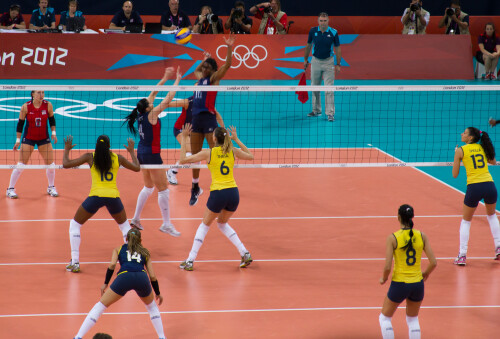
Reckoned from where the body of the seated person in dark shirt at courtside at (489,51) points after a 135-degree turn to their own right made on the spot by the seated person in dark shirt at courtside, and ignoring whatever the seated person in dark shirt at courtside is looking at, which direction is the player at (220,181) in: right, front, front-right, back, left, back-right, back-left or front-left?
back-left

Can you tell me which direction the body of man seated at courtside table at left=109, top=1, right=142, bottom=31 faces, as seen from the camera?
toward the camera

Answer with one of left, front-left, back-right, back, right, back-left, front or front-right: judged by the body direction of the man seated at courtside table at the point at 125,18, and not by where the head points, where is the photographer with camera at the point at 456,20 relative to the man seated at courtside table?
left

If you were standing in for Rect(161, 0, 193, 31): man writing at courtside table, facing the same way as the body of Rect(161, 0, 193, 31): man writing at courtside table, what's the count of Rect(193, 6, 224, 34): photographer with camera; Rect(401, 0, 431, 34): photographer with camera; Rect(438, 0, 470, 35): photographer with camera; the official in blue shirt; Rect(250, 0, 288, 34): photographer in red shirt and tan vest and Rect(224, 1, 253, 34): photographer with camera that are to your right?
0

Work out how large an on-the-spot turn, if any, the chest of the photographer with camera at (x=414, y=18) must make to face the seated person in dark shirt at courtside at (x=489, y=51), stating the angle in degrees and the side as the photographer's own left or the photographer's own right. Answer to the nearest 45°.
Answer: approximately 90° to the photographer's own left

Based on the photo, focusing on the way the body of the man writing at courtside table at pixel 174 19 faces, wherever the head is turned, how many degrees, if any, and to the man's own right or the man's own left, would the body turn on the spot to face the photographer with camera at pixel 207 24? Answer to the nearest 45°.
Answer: approximately 90° to the man's own left

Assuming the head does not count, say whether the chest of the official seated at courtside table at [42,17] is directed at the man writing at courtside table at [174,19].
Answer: no

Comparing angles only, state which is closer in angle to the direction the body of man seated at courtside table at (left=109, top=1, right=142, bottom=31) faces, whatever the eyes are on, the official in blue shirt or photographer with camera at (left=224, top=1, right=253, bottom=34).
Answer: the official in blue shirt

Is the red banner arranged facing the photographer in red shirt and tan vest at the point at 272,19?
no

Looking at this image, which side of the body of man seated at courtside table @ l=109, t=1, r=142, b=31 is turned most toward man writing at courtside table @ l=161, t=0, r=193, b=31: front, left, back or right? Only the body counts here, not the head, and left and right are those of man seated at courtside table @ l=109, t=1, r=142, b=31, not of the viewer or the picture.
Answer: left

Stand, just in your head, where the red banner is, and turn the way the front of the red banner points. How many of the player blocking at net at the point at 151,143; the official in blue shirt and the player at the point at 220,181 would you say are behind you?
0

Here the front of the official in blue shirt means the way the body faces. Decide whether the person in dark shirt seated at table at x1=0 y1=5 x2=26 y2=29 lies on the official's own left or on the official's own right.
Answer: on the official's own right

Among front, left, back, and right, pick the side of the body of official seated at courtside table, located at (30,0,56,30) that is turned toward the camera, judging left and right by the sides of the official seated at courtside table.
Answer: front

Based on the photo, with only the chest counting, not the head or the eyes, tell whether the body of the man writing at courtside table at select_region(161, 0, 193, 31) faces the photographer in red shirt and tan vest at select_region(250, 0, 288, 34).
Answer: no

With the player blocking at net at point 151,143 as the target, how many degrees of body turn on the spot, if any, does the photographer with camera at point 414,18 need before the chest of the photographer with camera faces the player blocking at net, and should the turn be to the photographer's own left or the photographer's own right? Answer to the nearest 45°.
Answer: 0° — they already face them

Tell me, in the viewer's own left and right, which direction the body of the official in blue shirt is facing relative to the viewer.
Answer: facing the viewer

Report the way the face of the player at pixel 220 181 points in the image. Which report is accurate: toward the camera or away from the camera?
away from the camera

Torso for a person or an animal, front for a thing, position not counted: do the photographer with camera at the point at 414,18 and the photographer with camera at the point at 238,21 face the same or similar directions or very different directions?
same or similar directions

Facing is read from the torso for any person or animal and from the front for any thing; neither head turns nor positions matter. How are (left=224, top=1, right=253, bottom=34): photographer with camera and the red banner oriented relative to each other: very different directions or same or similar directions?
same or similar directions

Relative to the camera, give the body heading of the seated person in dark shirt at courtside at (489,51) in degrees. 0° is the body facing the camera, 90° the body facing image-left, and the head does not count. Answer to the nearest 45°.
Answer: approximately 0°
